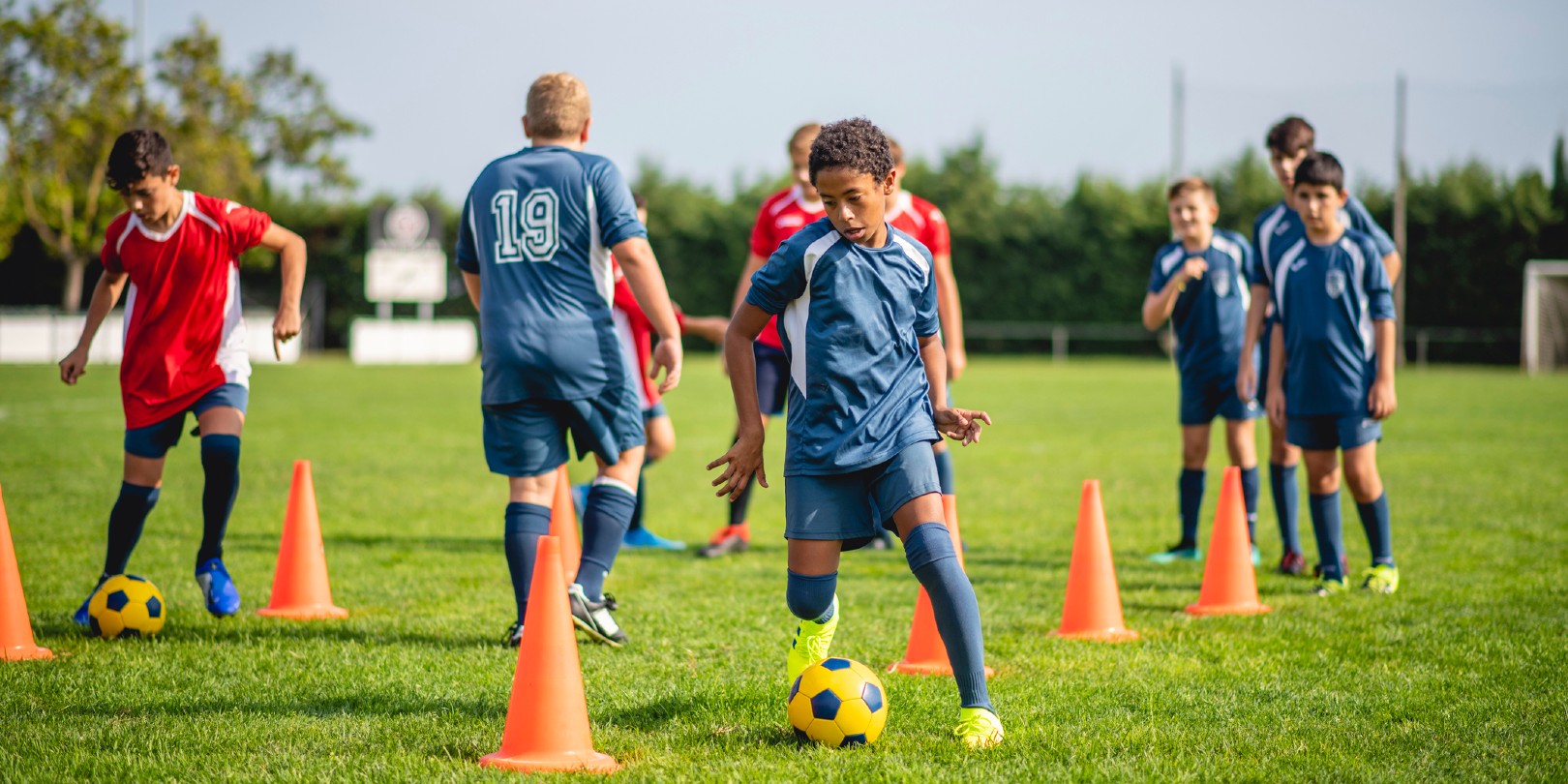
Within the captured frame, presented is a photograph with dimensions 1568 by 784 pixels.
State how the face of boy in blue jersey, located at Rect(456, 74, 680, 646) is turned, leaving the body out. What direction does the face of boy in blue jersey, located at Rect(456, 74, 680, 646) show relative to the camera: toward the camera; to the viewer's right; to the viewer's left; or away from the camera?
away from the camera

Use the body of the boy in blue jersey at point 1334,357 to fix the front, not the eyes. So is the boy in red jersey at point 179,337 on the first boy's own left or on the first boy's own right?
on the first boy's own right

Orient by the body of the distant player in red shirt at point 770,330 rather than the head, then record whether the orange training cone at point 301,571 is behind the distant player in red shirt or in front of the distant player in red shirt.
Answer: in front

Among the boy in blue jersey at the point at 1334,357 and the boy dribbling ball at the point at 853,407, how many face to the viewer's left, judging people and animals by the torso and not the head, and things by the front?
0

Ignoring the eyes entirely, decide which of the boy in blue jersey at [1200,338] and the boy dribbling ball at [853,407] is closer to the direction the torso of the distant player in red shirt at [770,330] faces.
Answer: the boy dribbling ball

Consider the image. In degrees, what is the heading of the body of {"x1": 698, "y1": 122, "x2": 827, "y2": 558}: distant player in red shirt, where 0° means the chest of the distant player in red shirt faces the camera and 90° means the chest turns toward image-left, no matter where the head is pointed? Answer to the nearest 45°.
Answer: approximately 45°

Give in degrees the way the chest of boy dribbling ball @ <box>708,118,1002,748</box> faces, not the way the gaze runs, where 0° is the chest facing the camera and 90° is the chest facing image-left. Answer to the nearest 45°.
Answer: approximately 315°

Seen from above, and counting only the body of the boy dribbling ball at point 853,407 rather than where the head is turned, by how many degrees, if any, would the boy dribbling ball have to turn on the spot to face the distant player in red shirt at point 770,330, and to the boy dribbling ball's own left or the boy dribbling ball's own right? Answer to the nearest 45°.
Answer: approximately 135° to the boy dribbling ball's own left

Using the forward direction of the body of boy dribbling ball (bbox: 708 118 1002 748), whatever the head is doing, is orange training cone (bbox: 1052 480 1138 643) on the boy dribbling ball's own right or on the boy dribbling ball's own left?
on the boy dribbling ball's own left
